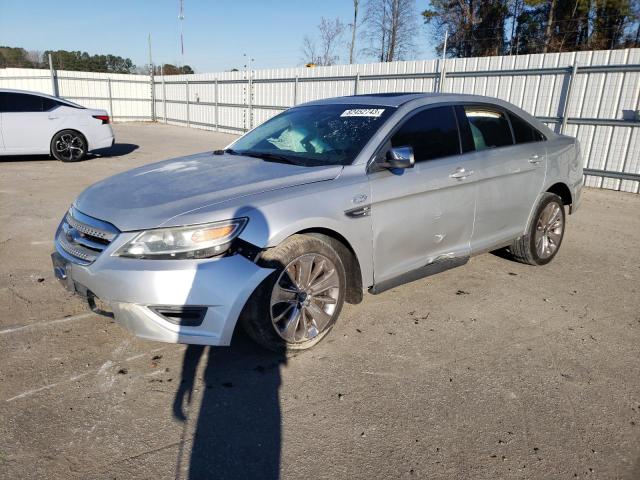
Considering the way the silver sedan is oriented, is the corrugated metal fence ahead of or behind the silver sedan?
behind

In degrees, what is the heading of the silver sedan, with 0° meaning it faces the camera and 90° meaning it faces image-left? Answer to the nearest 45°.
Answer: approximately 45°

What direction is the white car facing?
to the viewer's left

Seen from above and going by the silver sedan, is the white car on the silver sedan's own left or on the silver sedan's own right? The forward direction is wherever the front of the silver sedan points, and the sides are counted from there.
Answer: on the silver sedan's own right

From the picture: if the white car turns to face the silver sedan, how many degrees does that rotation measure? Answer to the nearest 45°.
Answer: approximately 90° to its left
